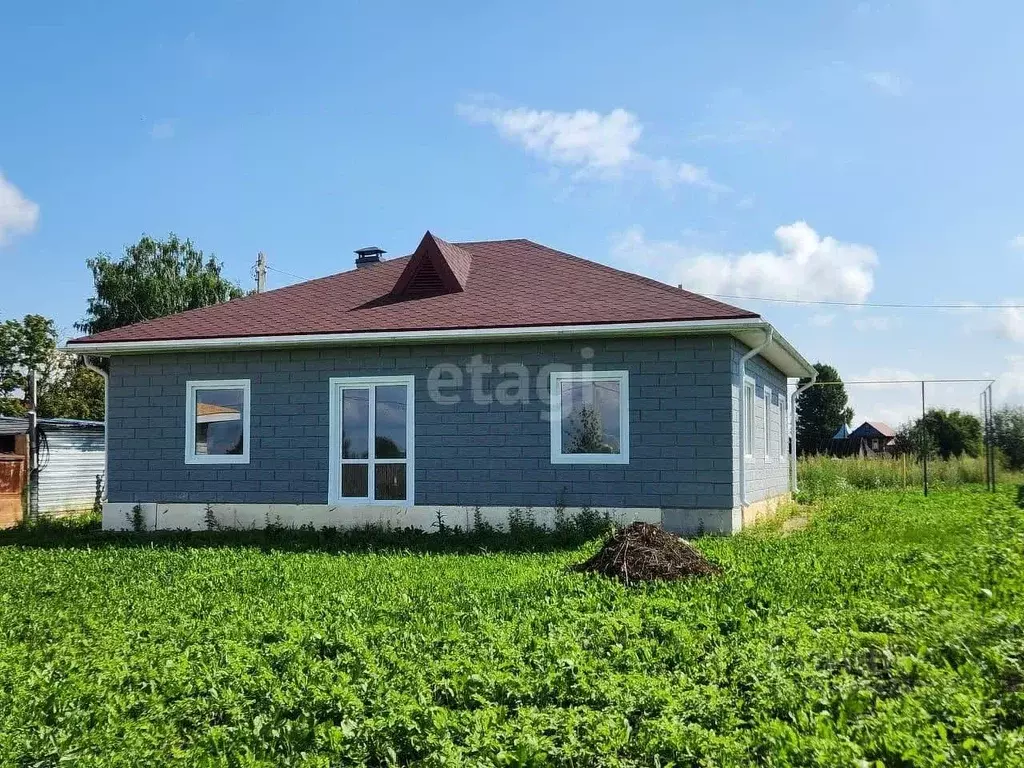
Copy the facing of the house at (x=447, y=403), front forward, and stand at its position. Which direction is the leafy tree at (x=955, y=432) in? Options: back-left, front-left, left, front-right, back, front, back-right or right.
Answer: back-left

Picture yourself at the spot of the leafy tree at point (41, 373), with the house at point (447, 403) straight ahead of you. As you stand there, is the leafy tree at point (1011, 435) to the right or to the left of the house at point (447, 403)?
left

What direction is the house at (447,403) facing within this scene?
toward the camera

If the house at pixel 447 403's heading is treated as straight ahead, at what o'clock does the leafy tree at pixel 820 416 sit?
The leafy tree is roughly at 7 o'clock from the house.

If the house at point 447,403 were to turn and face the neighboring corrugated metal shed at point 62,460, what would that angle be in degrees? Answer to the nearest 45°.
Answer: approximately 135° to its right

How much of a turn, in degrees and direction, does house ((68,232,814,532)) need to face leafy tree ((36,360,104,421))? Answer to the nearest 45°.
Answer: approximately 135° to its right

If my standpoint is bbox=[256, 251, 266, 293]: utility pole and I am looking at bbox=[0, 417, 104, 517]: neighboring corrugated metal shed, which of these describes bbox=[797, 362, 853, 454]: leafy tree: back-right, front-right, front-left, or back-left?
back-left

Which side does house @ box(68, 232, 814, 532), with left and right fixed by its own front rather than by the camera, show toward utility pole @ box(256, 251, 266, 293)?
back

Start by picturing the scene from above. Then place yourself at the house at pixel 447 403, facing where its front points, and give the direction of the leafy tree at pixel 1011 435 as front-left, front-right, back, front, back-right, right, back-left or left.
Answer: back-left

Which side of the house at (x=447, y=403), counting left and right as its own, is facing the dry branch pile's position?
front

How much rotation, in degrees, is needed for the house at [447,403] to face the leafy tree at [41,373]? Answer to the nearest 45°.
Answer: approximately 135° to its right
